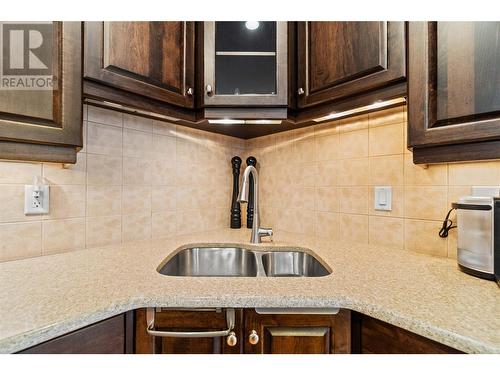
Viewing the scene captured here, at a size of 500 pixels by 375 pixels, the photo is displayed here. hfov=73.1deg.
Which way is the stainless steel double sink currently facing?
toward the camera

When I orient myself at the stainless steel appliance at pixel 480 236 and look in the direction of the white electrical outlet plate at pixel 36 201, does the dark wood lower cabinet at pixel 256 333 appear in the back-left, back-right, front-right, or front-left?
front-left

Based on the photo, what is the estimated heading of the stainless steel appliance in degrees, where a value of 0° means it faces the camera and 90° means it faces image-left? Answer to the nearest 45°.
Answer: approximately 45°

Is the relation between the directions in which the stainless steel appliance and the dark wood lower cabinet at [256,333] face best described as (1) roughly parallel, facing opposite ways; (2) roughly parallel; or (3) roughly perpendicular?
roughly perpendicular

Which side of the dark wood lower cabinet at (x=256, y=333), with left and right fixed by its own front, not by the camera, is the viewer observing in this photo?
front

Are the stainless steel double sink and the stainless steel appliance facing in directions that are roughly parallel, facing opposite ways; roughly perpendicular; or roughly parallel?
roughly perpendicular

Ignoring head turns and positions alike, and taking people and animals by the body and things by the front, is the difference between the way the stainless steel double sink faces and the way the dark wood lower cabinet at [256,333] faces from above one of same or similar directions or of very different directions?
same or similar directions

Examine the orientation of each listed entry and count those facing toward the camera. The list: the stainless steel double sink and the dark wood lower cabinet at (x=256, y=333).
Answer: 2

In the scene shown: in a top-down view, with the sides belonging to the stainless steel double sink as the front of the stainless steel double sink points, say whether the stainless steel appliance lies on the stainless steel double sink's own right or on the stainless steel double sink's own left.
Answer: on the stainless steel double sink's own left
